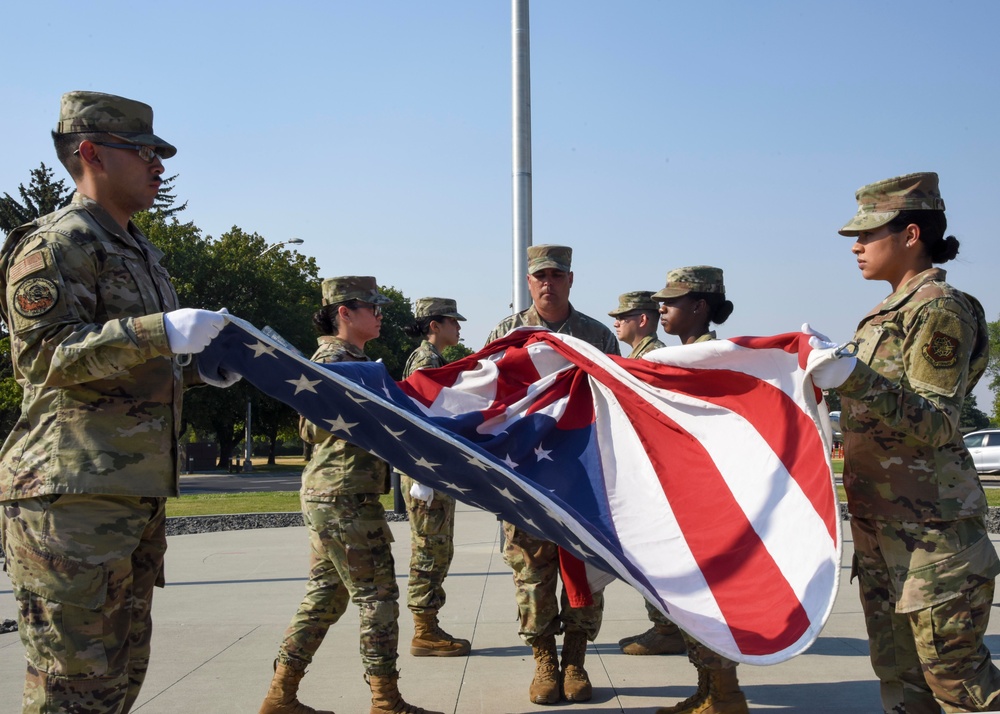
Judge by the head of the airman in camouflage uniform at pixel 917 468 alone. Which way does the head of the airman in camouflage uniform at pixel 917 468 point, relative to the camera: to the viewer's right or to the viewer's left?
to the viewer's left

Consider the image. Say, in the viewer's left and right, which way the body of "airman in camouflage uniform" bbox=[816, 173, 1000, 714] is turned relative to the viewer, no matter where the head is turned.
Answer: facing to the left of the viewer

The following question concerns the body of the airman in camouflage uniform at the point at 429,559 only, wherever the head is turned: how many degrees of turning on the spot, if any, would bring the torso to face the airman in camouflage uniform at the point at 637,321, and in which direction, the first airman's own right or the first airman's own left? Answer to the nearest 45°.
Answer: approximately 45° to the first airman's own left

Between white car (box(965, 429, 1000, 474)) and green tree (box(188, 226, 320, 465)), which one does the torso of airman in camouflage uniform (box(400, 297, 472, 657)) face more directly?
the white car

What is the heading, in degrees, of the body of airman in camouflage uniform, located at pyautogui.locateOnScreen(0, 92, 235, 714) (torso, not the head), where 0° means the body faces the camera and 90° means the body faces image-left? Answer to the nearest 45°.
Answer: approximately 270°

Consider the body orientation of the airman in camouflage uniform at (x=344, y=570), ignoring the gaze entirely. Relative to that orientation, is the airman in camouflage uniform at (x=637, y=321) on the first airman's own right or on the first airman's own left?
on the first airman's own left

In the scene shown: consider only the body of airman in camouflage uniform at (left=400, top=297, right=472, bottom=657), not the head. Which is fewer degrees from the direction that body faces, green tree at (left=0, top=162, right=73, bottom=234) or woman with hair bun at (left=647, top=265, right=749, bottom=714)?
the woman with hair bun

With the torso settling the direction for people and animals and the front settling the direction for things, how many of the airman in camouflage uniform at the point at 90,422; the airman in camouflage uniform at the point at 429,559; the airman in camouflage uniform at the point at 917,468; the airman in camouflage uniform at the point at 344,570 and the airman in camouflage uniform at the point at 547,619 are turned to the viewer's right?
3

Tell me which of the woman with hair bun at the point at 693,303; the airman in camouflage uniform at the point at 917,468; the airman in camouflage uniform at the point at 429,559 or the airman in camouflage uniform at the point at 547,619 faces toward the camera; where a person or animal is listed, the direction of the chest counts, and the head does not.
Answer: the airman in camouflage uniform at the point at 547,619

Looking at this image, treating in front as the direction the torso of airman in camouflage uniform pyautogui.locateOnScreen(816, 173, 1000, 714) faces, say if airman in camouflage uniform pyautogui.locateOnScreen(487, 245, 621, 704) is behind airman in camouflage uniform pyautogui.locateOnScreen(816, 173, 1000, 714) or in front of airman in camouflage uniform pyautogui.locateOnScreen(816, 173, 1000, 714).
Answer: in front

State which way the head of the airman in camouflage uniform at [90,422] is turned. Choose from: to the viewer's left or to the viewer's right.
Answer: to the viewer's right

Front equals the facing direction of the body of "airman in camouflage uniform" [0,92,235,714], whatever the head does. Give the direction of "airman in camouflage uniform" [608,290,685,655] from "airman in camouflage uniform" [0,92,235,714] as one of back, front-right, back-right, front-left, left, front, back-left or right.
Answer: front-left
